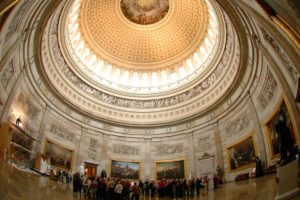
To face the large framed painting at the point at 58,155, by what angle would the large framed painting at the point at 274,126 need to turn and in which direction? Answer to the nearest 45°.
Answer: approximately 45° to its right

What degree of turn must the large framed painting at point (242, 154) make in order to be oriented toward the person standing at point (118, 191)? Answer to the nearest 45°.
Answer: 0° — it already faces them

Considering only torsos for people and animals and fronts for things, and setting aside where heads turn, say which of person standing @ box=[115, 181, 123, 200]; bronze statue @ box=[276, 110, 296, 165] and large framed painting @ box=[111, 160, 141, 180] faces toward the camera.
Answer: the large framed painting

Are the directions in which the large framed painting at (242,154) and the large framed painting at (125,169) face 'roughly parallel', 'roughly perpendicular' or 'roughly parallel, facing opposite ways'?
roughly perpendicular

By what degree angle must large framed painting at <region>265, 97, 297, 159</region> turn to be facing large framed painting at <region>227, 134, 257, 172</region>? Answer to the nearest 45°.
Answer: approximately 90° to its right

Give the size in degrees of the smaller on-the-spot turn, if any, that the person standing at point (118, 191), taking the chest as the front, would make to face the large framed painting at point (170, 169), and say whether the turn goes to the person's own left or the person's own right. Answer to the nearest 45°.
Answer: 0° — they already face it

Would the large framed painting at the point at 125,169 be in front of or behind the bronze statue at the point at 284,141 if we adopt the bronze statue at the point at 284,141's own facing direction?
in front

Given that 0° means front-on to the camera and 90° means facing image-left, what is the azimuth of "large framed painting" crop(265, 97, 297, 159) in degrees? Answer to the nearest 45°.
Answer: approximately 45°

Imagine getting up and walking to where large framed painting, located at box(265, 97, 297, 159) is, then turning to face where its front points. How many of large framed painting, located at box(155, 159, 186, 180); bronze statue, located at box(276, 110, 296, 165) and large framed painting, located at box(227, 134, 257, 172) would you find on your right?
2

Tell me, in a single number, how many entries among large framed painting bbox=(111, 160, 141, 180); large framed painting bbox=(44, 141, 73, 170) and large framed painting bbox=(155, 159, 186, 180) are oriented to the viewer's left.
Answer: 0

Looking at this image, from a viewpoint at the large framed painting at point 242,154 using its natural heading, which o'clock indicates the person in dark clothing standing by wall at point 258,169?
The person in dark clothing standing by wall is roughly at 10 o'clock from the large framed painting.

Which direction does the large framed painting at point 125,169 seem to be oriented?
toward the camera

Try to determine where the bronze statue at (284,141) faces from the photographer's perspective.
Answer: facing to the left of the viewer

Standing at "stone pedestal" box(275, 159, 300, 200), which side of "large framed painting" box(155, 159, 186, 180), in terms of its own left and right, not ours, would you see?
front

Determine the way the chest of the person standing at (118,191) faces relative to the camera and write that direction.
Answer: away from the camera

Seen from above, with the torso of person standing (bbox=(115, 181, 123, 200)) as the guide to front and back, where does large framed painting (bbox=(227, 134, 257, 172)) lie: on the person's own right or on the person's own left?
on the person's own right
